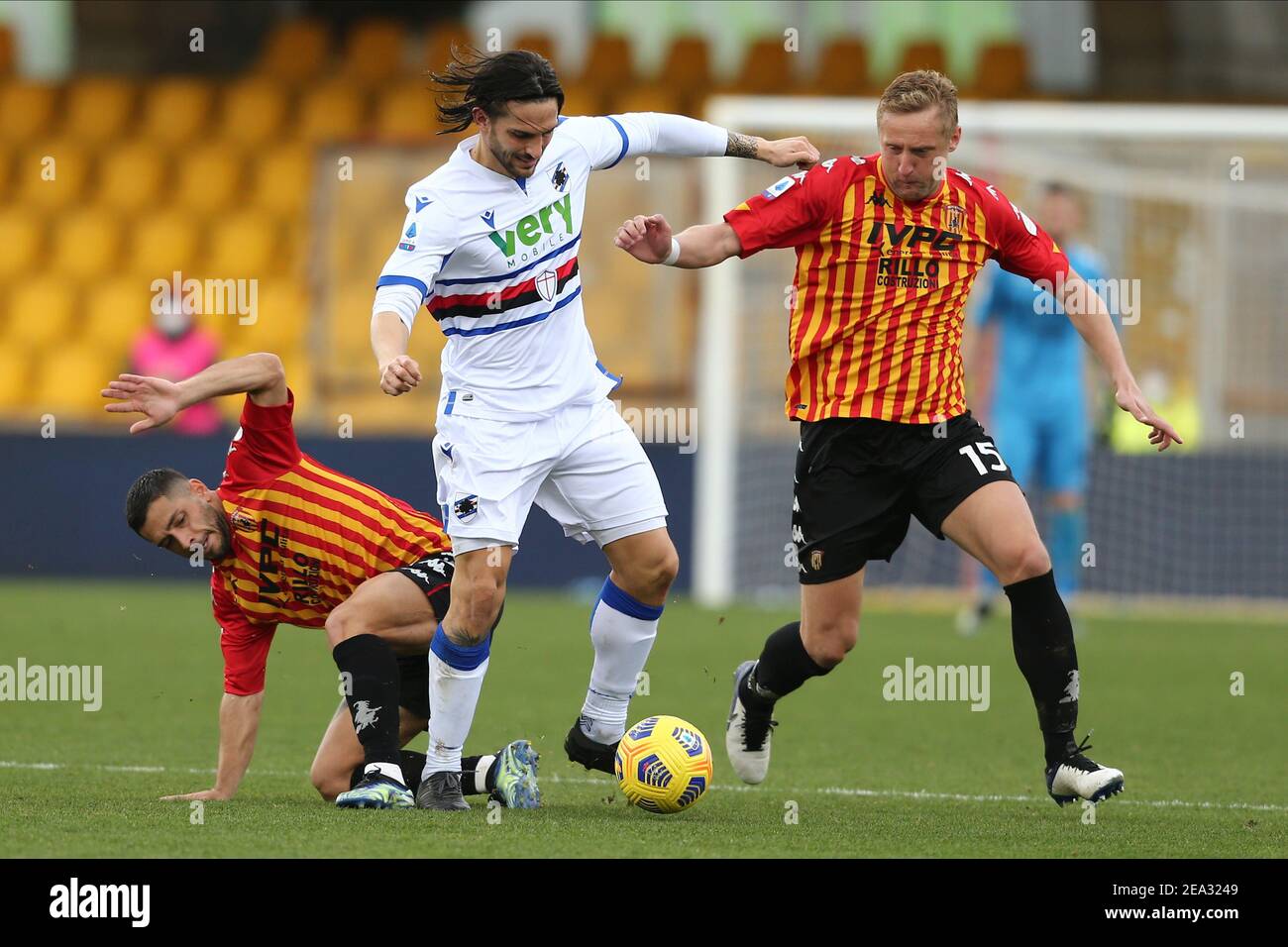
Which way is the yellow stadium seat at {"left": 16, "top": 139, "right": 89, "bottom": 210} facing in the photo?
toward the camera

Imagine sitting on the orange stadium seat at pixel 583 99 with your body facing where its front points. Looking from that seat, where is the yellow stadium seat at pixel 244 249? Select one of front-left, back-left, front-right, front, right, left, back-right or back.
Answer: right

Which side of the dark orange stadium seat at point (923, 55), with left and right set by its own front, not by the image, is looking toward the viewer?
front

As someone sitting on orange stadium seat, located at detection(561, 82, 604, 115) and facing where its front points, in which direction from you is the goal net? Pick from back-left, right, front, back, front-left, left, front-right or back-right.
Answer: front-left

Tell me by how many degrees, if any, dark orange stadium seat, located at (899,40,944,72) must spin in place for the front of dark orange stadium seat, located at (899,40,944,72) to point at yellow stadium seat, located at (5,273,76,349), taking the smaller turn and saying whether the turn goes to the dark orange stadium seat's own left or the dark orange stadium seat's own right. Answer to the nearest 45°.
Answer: approximately 90° to the dark orange stadium seat's own right

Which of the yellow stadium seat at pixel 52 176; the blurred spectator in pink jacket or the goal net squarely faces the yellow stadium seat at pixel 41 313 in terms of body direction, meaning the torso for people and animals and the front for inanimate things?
the yellow stadium seat at pixel 52 176

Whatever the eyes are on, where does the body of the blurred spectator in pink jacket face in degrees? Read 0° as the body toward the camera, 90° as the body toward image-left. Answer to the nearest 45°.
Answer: approximately 0°

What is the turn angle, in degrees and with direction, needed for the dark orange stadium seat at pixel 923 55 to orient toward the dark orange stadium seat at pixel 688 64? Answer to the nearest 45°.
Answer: approximately 90° to its right

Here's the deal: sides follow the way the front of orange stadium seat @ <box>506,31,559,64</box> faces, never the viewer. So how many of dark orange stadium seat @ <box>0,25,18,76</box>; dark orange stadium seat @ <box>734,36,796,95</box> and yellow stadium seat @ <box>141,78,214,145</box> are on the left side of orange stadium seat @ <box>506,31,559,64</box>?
1

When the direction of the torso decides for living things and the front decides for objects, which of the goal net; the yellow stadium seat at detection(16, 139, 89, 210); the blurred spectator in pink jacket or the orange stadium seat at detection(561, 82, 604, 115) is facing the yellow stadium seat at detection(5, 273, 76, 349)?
the yellow stadium seat at detection(16, 139, 89, 210)

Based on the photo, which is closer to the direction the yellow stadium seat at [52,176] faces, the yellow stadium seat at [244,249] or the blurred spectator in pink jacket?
the blurred spectator in pink jacket

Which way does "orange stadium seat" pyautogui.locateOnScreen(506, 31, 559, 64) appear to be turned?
toward the camera

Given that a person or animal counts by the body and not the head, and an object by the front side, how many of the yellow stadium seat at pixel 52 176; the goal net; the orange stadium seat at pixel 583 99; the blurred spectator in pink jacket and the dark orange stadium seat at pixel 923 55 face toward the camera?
5

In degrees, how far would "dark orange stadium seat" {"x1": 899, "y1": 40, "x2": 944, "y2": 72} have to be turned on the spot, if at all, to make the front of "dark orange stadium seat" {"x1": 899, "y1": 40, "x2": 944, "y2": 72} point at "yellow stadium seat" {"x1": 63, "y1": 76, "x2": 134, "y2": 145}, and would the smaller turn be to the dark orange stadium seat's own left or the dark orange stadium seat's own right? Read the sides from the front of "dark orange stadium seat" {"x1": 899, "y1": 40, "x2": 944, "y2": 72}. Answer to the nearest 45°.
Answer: approximately 90° to the dark orange stadium seat's own right

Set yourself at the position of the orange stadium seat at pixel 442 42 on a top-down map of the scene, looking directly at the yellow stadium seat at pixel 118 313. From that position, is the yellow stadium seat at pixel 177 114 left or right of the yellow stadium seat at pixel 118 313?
right

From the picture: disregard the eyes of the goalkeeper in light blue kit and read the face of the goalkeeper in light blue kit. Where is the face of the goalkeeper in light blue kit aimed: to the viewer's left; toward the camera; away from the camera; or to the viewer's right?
toward the camera

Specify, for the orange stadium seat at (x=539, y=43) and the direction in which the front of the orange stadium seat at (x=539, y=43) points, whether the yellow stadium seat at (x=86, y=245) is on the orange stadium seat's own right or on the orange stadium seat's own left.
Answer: on the orange stadium seat's own right
